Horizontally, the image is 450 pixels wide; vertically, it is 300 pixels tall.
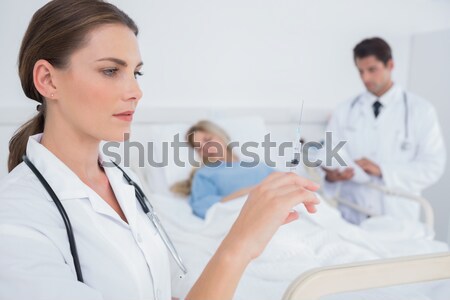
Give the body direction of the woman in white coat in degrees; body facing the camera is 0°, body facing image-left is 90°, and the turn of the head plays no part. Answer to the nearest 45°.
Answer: approximately 315°

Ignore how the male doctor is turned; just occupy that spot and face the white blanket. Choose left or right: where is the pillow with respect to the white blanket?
right

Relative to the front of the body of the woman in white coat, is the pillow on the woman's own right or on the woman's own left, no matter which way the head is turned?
on the woman's own left

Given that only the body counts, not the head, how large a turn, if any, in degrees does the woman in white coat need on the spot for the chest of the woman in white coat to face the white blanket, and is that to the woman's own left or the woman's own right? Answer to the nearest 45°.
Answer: approximately 90° to the woman's own left

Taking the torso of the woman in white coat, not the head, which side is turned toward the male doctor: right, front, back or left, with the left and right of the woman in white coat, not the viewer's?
left

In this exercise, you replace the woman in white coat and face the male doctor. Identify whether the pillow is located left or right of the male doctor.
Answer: left
